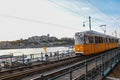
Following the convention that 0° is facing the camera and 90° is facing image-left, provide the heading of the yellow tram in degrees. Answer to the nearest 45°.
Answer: approximately 45°
